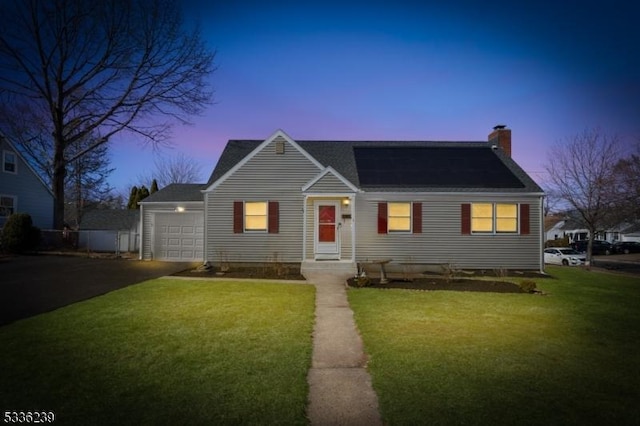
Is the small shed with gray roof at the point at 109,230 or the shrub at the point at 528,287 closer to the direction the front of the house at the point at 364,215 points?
the shrub

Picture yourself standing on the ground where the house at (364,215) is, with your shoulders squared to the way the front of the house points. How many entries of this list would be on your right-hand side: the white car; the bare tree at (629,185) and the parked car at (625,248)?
0

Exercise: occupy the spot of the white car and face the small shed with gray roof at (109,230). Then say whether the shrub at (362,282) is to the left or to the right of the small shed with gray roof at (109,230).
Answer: left

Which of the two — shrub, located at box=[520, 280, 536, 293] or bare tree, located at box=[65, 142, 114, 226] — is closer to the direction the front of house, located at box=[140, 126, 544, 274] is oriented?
the shrub

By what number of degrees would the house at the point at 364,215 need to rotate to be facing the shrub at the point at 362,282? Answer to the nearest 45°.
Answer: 0° — it already faces it

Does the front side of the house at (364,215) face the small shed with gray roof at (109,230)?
no

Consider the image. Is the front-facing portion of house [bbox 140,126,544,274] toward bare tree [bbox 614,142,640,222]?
no

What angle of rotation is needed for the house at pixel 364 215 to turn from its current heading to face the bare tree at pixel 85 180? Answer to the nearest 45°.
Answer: approximately 135° to its right

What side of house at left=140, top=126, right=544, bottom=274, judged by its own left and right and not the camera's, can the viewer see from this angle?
front

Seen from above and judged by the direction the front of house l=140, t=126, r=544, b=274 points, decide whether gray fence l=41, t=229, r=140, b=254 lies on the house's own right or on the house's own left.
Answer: on the house's own right

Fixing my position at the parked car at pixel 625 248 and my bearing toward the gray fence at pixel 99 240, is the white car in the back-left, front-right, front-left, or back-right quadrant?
front-left

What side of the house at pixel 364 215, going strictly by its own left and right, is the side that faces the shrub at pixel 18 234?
right
